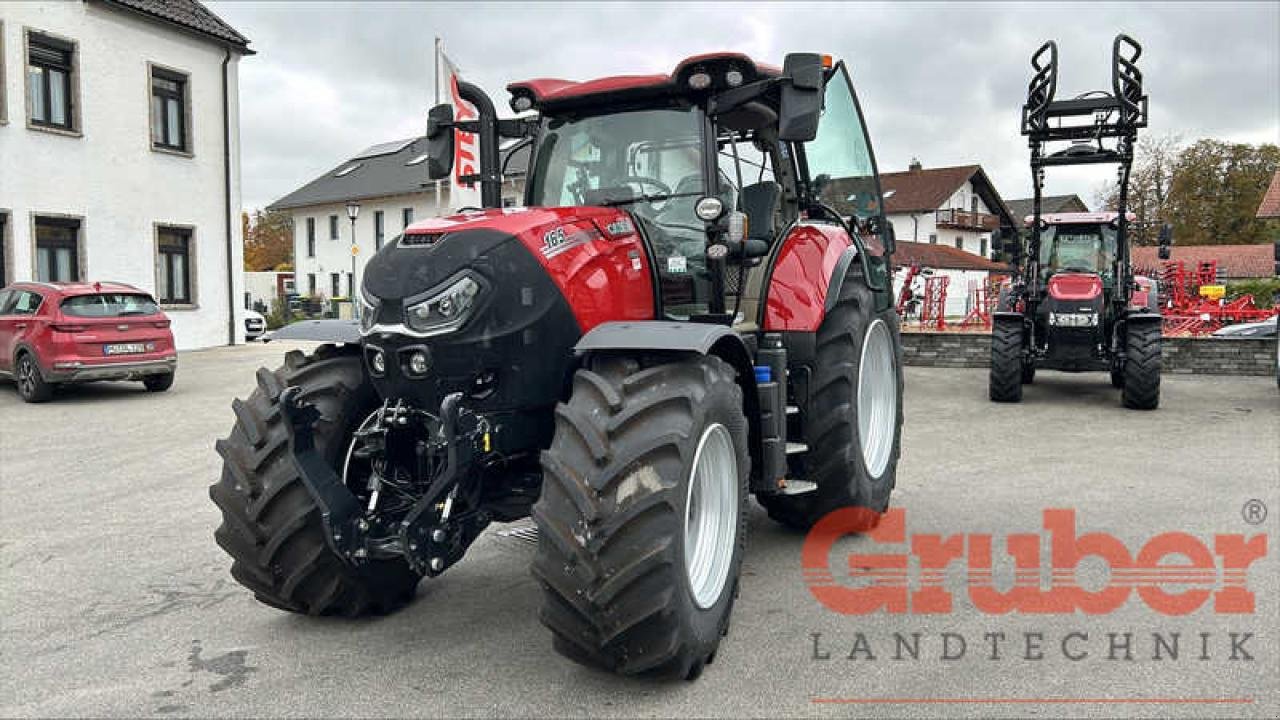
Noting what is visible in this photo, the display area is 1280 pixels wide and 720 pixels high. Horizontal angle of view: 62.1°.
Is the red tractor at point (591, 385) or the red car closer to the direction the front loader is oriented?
the red tractor

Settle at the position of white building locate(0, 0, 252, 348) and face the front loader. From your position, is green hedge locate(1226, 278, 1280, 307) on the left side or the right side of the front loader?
left

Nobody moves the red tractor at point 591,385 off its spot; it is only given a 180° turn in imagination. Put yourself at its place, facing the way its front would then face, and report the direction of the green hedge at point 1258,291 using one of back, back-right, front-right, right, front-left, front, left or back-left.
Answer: front

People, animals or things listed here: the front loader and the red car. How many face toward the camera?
1

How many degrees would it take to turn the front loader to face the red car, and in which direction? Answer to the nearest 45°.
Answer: approximately 90° to its right

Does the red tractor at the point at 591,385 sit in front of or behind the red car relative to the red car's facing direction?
behind

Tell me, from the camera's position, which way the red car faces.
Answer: facing away from the viewer and to the left of the viewer

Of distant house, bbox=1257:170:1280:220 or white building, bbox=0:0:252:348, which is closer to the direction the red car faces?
the white building

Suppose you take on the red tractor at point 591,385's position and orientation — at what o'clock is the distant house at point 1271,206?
The distant house is roughly at 6 o'clock from the red tractor.

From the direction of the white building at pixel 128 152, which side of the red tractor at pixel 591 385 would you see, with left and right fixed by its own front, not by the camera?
right
